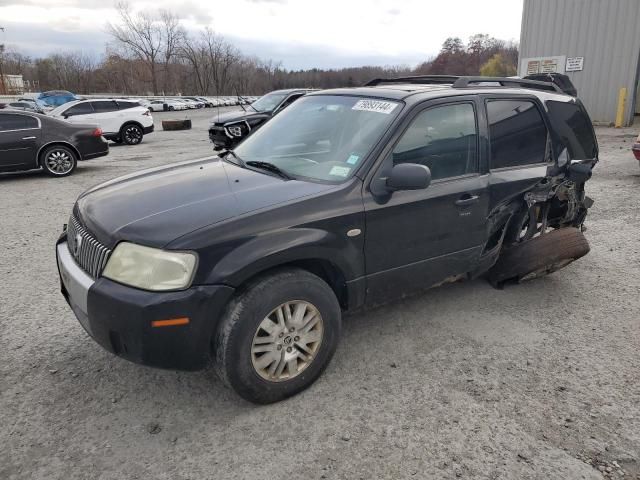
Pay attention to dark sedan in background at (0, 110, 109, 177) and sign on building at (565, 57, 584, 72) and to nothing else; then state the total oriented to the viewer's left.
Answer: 1

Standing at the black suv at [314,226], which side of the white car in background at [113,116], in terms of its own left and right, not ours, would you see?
left

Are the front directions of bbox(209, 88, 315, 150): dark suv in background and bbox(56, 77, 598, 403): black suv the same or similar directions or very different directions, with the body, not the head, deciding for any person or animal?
same or similar directions

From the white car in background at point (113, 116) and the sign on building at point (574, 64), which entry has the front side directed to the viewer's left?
the white car in background

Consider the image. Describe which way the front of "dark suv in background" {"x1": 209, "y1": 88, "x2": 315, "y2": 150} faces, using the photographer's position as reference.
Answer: facing the viewer and to the left of the viewer

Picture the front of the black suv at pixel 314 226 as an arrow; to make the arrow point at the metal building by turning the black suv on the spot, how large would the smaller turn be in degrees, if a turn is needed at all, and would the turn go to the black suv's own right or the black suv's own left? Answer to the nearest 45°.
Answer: approximately 180°

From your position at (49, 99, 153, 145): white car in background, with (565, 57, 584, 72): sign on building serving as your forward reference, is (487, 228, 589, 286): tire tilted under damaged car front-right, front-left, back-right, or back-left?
front-right

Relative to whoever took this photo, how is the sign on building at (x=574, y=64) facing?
facing the viewer

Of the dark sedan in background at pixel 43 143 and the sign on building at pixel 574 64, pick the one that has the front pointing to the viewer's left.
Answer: the dark sedan in background

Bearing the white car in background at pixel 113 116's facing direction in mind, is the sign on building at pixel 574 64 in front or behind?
behind

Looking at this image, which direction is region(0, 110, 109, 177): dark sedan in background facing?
to the viewer's left

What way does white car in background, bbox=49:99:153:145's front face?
to the viewer's left
